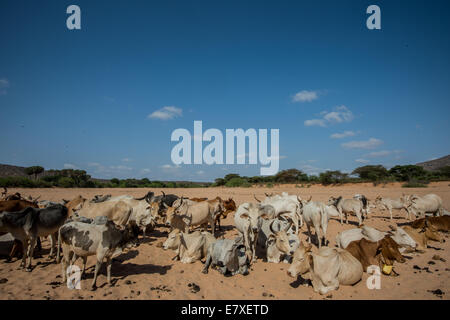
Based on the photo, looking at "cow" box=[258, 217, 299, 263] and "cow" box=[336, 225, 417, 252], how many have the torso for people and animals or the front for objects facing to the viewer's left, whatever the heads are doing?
0

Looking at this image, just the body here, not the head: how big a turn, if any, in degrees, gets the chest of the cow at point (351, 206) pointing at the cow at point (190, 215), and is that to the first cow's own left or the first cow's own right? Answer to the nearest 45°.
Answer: approximately 45° to the first cow's own left

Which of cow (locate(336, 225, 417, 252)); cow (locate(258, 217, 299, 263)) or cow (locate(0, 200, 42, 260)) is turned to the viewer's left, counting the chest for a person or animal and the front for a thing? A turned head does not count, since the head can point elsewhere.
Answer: cow (locate(0, 200, 42, 260))

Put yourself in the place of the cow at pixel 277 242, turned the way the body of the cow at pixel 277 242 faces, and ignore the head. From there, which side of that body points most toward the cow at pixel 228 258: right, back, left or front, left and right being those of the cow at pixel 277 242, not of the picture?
right

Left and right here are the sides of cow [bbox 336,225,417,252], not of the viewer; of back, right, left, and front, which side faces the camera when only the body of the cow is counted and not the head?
right

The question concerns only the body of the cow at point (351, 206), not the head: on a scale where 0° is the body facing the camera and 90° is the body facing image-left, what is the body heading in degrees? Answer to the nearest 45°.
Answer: approximately 90°

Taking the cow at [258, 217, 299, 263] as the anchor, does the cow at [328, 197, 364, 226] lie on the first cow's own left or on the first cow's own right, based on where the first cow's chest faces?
on the first cow's own left
